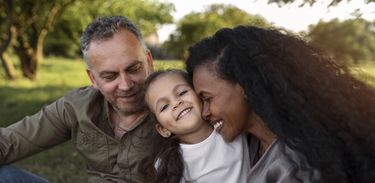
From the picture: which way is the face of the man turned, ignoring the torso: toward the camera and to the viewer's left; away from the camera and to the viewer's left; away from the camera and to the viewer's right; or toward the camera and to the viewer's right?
toward the camera and to the viewer's right

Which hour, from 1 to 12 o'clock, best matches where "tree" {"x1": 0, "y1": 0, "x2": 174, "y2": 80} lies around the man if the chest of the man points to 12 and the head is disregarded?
The tree is roughly at 6 o'clock from the man.

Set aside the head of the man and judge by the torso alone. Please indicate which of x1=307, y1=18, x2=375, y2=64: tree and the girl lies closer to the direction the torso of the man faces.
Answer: the girl

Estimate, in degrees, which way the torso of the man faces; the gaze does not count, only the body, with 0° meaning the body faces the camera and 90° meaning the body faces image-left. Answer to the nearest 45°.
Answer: approximately 0°

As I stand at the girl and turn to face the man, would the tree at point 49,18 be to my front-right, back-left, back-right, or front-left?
front-right

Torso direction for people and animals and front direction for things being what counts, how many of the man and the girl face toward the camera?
2

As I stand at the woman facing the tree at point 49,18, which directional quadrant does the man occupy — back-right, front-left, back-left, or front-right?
front-left

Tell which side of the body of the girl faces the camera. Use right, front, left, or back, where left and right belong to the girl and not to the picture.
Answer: front
